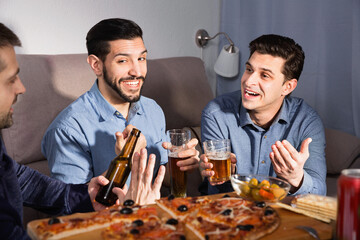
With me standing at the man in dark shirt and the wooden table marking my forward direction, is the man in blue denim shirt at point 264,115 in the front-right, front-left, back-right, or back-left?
front-left

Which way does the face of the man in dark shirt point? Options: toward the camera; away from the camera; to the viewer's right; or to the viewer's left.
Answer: to the viewer's right

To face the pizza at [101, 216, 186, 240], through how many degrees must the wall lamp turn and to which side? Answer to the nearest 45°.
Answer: approximately 45° to its right

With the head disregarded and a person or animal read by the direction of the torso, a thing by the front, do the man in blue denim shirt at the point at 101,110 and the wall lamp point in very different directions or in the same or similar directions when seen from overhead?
same or similar directions

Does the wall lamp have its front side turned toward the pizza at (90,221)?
no

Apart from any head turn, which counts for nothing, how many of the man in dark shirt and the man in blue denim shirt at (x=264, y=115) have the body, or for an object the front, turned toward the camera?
1

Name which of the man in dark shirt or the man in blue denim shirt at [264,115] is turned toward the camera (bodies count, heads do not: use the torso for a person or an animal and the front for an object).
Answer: the man in blue denim shirt

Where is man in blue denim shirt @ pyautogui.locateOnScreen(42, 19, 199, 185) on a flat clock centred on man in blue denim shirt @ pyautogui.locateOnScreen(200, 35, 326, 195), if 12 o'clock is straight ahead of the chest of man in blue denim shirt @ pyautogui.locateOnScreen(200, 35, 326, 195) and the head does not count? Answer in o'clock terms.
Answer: man in blue denim shirt @ pyautogui.locateOnScreen(42, 19, 199, 185) is roughly at 2 o'clock from man in blue denim shirt @ pyautogui.locateOnScreen(200, 35, 326, 195).

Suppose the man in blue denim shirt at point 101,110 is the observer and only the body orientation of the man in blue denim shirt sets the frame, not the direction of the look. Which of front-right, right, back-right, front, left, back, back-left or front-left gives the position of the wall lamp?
left

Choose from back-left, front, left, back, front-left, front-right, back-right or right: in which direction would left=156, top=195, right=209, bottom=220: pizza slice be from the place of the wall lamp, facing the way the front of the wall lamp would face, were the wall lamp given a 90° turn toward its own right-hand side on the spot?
front-left

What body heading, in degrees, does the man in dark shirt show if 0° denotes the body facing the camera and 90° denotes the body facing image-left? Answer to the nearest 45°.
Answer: approximately 270°

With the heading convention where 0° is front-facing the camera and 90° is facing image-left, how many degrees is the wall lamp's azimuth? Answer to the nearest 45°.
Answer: approximately 315°

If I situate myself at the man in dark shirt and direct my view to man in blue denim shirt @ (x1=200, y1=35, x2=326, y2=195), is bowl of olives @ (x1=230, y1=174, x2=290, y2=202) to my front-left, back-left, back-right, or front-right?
front-right

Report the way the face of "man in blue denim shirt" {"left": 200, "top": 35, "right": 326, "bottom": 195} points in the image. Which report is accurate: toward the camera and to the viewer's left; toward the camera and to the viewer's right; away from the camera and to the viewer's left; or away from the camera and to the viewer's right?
toward the camera and to the viewer's left

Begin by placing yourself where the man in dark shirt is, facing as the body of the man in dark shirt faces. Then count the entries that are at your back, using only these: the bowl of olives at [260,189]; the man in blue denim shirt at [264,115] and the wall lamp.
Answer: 0

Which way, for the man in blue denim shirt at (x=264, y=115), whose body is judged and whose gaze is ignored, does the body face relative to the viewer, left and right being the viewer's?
facing the viewer

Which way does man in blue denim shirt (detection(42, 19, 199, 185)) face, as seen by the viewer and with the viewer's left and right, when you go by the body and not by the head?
facing the viewer and to the right of the viewer

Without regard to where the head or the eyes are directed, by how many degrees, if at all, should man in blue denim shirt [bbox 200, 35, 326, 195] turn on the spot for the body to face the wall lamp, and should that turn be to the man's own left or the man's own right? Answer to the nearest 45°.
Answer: approximately 180°

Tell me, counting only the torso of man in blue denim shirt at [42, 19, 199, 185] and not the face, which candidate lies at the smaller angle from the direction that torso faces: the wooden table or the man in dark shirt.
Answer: the wooden table
